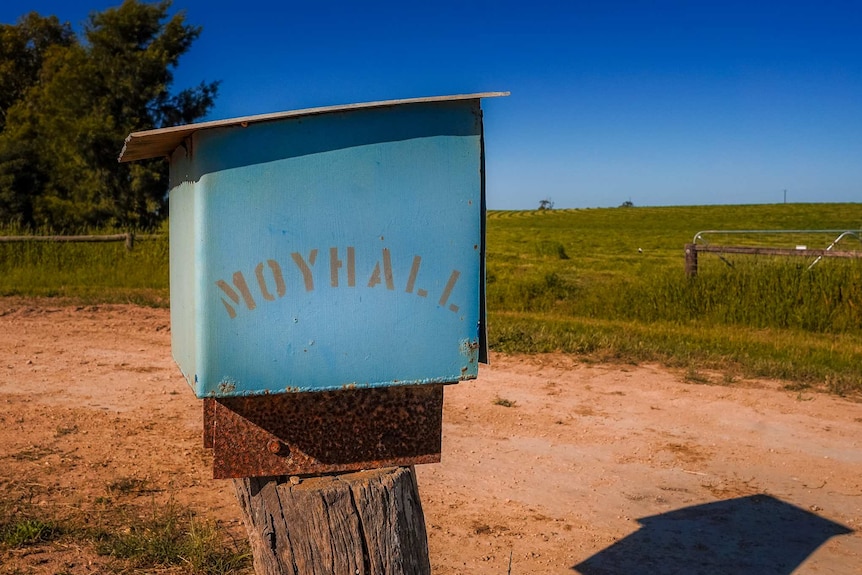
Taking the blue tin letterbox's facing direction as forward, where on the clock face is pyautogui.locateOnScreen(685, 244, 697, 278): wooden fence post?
The wooden fence post is roughly at 7 o'clock from the blue tin letterbox.

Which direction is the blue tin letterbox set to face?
toward the camera
